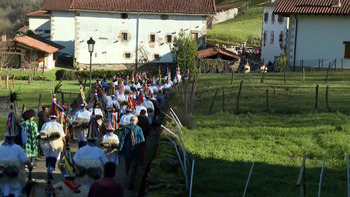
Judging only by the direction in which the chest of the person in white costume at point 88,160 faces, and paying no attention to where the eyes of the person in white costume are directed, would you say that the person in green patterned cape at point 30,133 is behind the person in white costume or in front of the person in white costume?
in front

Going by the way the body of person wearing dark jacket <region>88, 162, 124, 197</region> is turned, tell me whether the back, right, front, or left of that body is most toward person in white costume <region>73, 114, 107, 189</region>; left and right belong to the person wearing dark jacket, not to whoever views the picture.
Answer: front

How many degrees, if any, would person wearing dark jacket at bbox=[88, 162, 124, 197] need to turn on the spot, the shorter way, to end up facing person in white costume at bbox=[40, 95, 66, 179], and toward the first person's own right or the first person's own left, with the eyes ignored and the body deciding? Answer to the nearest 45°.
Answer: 0° — they already face them

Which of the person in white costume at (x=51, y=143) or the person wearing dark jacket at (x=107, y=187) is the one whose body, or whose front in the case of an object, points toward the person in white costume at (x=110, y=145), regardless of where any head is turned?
the person wearing dark jacket

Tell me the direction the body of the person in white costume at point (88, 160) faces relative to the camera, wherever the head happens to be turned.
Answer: away from the camera

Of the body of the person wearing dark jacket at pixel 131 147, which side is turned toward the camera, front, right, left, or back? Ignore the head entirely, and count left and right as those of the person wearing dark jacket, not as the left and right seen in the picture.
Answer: back

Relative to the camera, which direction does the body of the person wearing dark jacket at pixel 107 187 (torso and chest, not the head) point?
away from the camera

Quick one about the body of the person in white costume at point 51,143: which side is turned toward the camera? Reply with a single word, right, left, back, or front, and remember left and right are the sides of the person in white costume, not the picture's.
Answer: back

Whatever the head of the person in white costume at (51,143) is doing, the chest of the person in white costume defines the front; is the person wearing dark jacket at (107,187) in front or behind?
behind
